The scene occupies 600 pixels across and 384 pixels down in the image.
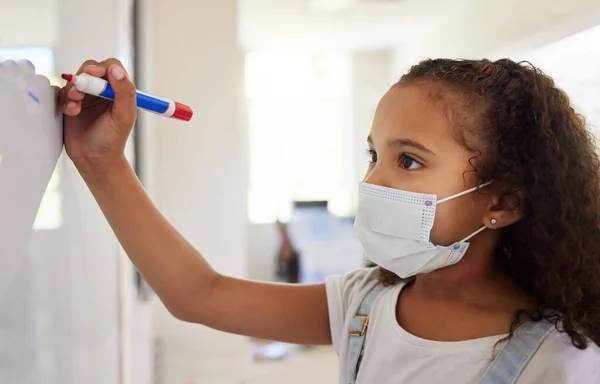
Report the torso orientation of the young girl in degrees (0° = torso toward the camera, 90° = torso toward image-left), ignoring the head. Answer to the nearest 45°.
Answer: approximately 45°

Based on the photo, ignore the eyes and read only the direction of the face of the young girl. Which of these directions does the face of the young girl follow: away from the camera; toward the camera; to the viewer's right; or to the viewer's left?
to the viewer's left

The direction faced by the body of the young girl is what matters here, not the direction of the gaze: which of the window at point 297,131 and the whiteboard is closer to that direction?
the whiteboard
